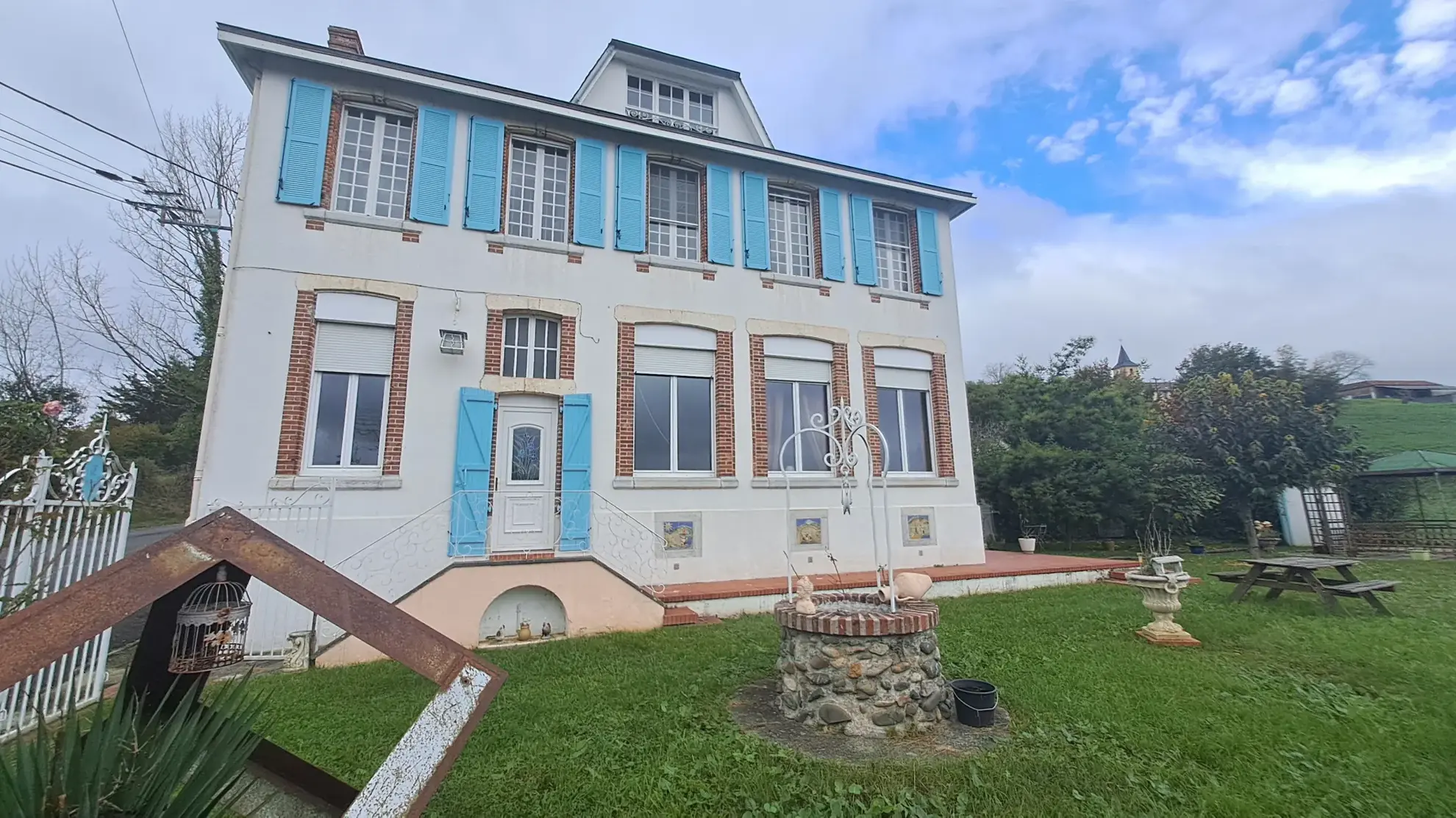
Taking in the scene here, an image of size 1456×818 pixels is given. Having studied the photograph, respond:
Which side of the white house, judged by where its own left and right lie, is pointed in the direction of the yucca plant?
front

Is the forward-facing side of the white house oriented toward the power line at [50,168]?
no

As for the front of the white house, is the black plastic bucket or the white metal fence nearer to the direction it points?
the black plastic bucket

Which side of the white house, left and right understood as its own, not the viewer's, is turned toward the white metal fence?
right

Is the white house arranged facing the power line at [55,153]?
no

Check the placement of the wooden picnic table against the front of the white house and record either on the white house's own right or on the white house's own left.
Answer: on the white house's own left

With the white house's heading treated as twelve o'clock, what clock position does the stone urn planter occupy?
The stone urn planter is roughly at 10 o'clock from the white house.

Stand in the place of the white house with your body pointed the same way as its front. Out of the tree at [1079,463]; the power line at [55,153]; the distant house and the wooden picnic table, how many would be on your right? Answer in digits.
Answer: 1

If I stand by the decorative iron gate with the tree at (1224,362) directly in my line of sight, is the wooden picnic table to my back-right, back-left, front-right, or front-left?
front-right

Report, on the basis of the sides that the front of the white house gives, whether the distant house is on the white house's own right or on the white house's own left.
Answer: on the white house's own left

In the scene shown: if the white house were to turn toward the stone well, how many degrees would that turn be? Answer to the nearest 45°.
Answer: approximately 45° to its left

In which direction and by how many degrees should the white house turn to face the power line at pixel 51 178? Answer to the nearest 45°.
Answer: approximately 90° to its right

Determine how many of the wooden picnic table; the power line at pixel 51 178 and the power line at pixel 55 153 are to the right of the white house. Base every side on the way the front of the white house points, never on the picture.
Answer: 2

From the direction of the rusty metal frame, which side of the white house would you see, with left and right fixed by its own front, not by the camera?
front

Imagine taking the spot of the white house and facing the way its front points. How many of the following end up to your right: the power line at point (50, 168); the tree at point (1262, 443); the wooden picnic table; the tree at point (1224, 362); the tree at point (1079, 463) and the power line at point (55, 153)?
2

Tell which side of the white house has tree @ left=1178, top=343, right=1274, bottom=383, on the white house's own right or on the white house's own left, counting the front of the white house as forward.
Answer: on the white house's own left

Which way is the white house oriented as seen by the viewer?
toward the camera

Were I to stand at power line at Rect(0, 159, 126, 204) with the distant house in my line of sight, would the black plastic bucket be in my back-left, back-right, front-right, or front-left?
front-right

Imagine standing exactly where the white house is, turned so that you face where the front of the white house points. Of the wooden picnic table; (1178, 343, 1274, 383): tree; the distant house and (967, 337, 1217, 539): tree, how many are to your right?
0

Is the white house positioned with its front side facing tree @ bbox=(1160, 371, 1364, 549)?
no
